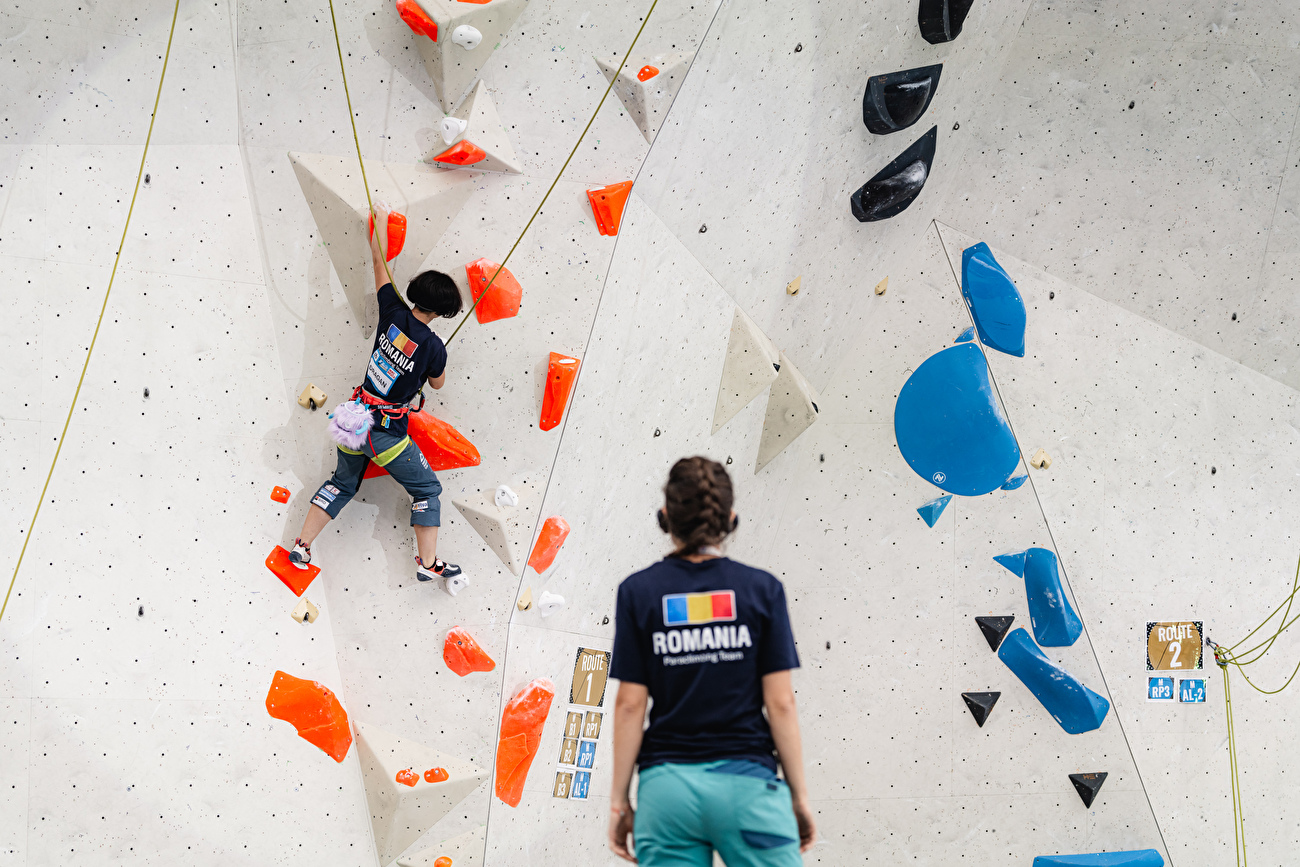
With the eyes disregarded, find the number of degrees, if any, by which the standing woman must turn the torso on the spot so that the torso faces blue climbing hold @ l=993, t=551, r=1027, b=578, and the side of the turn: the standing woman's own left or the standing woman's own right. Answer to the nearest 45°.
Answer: approximately 45° to the standing woman's own right

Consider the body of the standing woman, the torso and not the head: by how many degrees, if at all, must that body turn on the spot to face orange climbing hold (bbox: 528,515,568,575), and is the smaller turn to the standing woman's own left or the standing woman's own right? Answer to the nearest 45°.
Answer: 0° — they already face it

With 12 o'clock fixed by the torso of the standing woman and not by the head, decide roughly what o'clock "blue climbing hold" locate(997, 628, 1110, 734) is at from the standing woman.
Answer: The blue climbing hold is roughly at 1 o'clock from the standing woman.

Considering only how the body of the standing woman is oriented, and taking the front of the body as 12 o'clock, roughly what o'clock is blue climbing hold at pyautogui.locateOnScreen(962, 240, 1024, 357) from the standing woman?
The blue climbing hold is roughly at 1 o'clock from the standing woman.

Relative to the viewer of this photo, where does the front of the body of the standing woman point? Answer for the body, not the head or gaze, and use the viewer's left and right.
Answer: facing away from the viewer

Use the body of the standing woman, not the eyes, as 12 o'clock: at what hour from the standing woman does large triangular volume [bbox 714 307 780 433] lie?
The large triangular volume is roughly at 12 o'clock from the standing woman.
